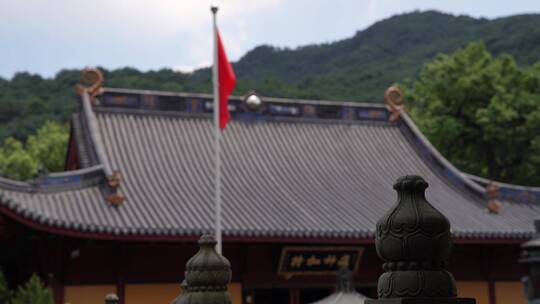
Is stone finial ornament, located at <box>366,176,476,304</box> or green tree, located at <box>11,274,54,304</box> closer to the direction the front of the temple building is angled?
the stone finial ornament

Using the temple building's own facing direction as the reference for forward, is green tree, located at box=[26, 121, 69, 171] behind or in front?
behind

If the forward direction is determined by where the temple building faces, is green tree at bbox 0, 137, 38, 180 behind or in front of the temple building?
behind

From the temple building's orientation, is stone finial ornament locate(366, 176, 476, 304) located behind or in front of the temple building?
in front

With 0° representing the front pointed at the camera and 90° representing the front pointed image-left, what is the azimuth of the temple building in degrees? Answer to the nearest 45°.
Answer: approximately 315°

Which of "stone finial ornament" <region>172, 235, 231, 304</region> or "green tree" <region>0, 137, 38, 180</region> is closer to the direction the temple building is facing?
the stone finial ornament

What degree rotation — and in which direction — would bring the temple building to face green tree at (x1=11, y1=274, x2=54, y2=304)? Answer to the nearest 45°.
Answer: approximately 90° to its right

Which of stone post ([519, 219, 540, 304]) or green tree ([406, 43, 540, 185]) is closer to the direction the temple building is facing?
the stone post

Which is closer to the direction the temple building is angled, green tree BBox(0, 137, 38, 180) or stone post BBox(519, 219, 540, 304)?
the stone post

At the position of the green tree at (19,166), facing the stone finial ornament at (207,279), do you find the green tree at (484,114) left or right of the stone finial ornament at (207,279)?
left

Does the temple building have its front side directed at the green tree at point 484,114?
no
